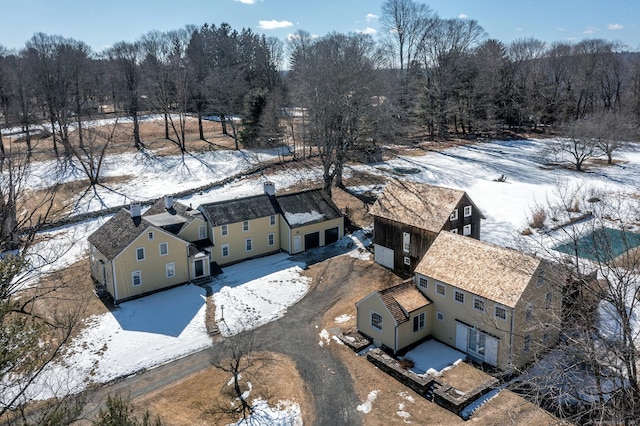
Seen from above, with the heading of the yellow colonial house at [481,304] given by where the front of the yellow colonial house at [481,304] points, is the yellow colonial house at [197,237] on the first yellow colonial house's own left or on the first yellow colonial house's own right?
on the first yellow colonial house's own right

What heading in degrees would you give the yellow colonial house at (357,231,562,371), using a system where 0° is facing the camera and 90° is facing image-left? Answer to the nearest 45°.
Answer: approximately 45°
